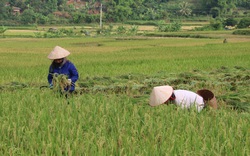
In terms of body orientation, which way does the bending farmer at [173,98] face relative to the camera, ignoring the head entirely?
to the viewer's left

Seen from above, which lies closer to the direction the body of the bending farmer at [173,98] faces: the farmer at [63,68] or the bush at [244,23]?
the farmer

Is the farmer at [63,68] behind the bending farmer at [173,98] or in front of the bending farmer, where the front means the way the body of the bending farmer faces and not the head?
in front

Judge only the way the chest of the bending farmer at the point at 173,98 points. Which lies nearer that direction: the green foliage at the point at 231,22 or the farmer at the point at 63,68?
the farmer

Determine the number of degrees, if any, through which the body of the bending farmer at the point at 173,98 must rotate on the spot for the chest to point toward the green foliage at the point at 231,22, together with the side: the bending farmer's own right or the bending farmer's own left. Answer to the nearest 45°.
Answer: approximately 90° to the bending farmer's own right

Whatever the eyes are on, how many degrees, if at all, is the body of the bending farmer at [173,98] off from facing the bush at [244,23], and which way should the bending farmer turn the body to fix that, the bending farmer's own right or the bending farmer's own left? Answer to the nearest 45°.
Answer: approximately 90° to the bending farmer's own right
